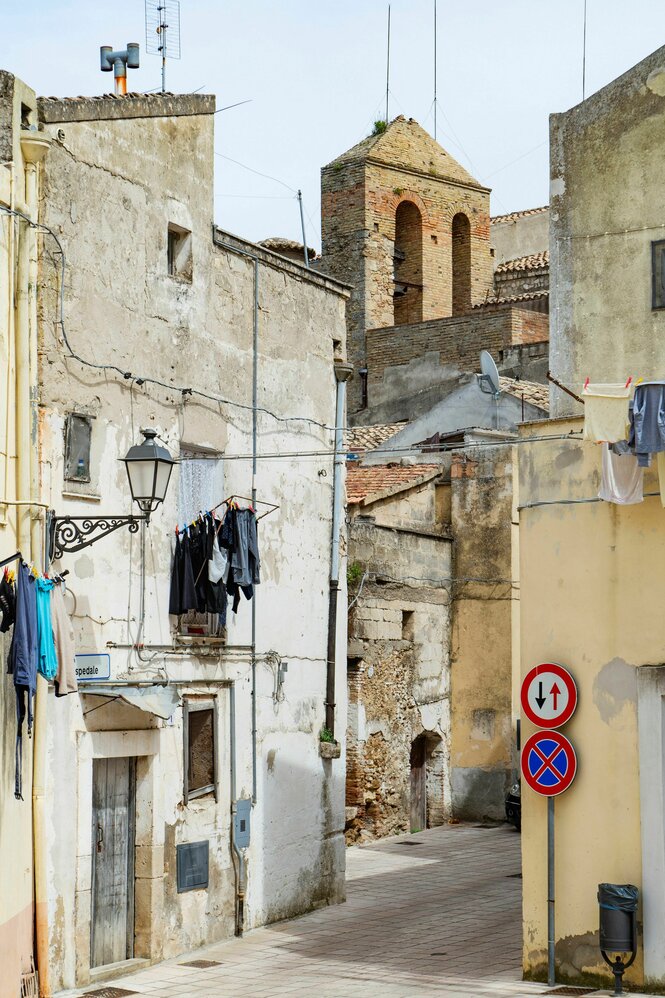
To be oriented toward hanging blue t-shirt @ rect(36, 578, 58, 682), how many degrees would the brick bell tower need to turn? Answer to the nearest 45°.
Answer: approximately 45° to its right

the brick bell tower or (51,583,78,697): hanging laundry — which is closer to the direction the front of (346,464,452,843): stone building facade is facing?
the hanging laundry

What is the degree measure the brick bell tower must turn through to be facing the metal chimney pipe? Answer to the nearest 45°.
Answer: approximately 45° to its right

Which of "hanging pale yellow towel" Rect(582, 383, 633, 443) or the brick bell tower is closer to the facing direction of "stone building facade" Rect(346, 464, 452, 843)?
the hanging pale yellow towel

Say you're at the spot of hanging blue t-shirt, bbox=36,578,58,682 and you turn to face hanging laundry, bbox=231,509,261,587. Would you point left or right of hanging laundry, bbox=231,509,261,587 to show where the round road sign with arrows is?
right

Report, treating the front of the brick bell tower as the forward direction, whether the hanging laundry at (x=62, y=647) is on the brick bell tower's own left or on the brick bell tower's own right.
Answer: on the brick bell tower's own right

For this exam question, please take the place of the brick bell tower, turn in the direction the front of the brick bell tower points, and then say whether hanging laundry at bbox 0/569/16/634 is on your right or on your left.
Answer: on your right

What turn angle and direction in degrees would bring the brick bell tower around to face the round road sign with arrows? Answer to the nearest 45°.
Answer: approximately 45° to its right

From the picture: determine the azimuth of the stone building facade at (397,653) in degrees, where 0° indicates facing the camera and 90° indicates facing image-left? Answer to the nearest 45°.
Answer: approximately 315°

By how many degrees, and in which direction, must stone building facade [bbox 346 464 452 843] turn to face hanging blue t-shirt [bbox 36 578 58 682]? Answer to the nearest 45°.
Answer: approximately 45° to its right
